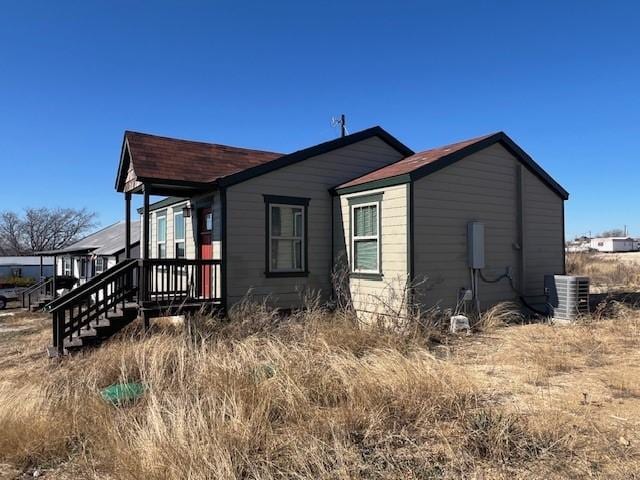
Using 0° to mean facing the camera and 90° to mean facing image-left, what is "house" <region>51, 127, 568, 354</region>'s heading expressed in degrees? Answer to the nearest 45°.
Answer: approximately 45°

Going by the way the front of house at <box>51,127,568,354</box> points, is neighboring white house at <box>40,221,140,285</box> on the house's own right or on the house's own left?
on the house's own right

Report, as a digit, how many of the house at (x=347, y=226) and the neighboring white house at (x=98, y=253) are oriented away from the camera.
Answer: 0

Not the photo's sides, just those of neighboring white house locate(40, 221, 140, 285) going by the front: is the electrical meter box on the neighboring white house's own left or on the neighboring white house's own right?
on the neighboring white house's own left

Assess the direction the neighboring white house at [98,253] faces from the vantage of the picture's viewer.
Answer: facing the viewer and to the left of the viewer

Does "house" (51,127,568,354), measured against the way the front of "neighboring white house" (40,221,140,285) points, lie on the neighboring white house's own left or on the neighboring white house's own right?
on the neighboring white house's own left
